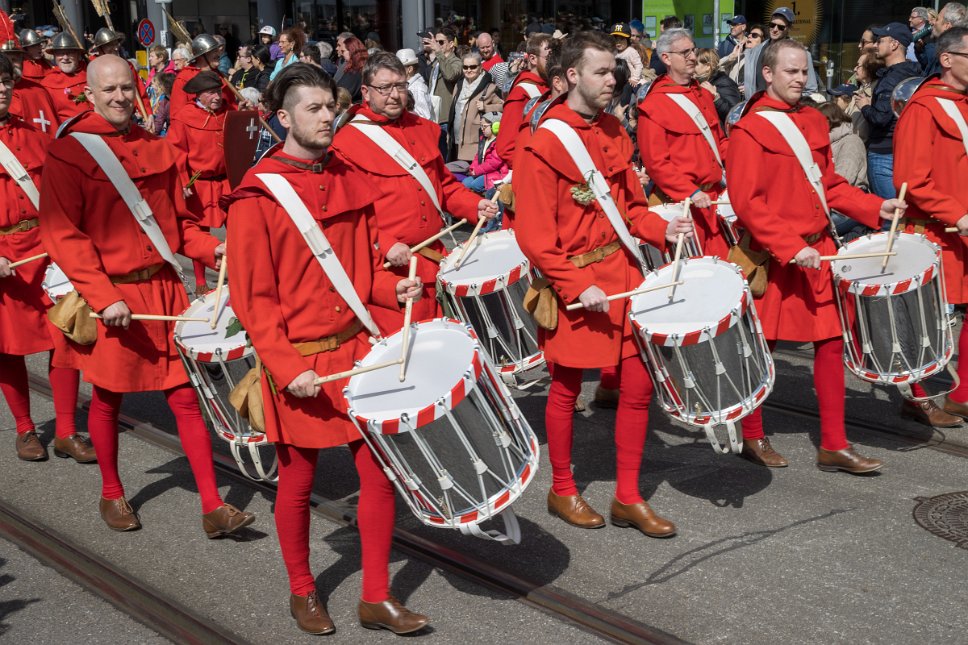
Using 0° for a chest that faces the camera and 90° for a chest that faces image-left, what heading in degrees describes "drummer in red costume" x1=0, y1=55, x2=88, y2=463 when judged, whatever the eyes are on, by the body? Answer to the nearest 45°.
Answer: approximately 315°

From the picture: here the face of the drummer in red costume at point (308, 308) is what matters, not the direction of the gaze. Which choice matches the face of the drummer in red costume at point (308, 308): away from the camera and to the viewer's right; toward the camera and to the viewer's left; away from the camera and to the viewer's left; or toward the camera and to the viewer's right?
toward the camera and to the viewer's right

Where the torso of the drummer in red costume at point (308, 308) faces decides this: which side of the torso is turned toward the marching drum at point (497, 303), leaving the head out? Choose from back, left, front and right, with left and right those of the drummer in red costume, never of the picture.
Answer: left

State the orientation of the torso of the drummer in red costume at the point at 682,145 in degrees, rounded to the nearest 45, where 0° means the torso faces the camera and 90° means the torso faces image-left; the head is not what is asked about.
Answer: approximately 315°

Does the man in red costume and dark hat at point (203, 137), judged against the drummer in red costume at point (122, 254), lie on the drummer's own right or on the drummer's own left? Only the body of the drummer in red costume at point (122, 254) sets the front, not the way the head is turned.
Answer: on the drummer's own left

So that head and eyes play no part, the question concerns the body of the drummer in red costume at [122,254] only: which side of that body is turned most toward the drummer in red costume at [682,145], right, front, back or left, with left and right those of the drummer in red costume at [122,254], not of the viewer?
left

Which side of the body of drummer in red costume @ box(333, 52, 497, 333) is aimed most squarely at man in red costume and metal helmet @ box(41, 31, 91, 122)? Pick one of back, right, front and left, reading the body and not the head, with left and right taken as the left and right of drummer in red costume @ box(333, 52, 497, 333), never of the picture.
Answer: back

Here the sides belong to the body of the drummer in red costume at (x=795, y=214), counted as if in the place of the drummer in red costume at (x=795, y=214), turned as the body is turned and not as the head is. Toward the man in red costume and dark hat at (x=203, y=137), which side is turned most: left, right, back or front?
back

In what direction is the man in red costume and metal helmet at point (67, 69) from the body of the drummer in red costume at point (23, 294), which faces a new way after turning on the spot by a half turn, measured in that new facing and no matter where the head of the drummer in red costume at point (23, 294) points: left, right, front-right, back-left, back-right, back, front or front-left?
front-right

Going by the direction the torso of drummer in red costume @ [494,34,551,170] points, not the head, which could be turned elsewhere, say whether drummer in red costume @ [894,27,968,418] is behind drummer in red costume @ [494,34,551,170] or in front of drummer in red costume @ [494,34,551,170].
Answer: in front

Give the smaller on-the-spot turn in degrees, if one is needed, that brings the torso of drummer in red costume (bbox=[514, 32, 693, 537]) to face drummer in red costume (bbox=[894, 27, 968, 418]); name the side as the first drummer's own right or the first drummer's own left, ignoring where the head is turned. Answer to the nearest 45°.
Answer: approximately 90° to the first drummer's own left
